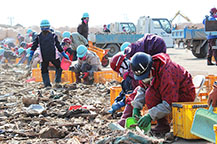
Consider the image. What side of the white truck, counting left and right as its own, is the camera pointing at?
right

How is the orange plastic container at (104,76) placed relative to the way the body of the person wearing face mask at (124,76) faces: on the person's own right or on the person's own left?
on the person's own right

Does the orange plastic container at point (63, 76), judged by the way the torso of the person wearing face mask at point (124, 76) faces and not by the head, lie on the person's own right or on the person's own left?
on the person's own right

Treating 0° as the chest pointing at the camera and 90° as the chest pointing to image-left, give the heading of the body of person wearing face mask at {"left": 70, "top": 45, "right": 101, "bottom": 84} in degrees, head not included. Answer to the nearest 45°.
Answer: approximately 45°

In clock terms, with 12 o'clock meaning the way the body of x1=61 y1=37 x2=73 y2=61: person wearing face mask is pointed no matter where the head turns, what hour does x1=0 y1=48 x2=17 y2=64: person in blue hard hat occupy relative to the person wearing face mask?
The person in blue hard hat is roughly at 4 o'clock from the person wearing face mask.

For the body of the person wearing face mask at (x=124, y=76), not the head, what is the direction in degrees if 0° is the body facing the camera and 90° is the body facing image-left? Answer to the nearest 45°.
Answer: approximately 45°
